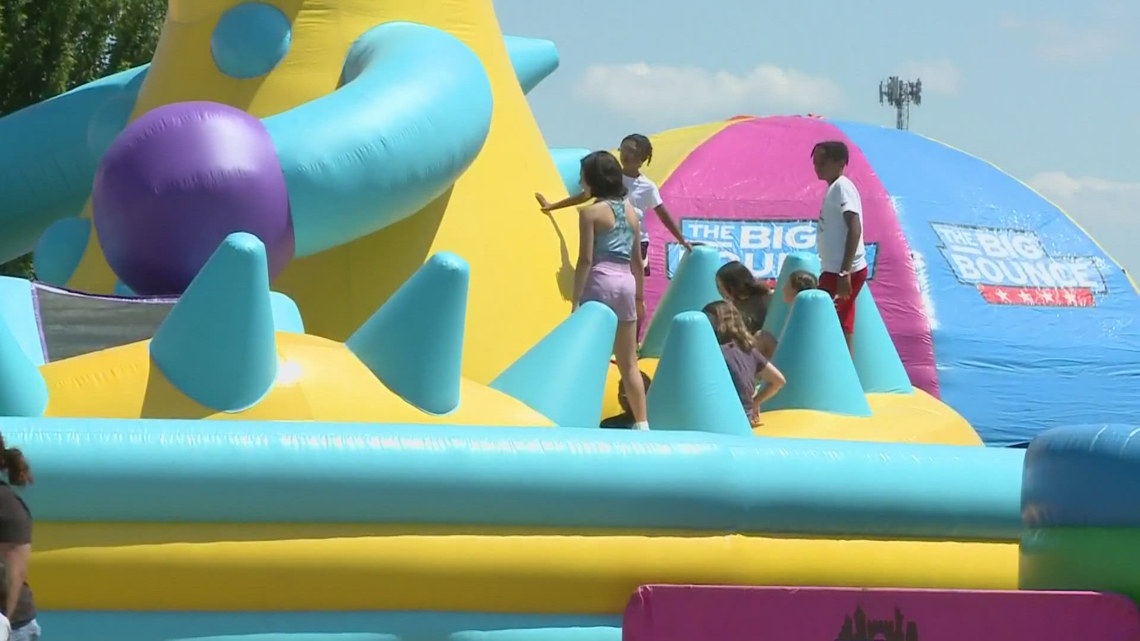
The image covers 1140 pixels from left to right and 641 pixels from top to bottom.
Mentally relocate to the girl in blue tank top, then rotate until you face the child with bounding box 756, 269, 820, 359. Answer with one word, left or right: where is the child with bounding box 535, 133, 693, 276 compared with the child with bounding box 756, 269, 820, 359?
left

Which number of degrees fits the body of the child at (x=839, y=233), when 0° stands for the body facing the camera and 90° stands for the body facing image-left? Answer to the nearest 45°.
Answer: approximately 90°

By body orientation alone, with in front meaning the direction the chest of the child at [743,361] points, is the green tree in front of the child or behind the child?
in front

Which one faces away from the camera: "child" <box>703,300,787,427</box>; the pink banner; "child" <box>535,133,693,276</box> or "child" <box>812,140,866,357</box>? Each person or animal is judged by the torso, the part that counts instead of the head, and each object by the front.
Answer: "child" <box>703,300,787,427</box>

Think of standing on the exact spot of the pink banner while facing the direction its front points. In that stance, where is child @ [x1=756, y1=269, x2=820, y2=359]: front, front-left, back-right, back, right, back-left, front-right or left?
back

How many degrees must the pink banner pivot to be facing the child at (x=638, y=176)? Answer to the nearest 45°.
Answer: approximately 180°

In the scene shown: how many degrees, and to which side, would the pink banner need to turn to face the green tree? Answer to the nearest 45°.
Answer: approximately 135° to its right

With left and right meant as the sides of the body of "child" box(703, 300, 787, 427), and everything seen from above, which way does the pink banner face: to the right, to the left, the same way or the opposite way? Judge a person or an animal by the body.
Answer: the opposite way

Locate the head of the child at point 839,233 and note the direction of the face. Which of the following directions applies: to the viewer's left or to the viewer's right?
to the viewer's left

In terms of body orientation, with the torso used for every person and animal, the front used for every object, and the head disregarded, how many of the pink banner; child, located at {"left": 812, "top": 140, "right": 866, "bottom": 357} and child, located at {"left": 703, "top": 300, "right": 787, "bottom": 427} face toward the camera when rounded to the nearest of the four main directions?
1

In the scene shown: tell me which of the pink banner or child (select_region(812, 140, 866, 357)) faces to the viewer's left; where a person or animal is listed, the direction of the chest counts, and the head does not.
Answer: the child

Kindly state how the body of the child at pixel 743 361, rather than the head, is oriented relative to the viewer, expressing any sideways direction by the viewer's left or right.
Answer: facing away from the viewer

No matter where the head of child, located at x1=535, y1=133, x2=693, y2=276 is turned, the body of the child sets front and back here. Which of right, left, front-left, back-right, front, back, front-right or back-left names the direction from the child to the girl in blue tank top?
front-left

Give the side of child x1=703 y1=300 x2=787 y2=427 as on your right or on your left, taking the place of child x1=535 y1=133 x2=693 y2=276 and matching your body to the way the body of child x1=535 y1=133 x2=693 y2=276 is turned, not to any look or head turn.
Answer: on your left

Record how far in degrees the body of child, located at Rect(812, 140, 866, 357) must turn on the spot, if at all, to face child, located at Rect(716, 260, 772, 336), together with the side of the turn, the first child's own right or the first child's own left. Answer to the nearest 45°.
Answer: approximately 45° to the first child's own left

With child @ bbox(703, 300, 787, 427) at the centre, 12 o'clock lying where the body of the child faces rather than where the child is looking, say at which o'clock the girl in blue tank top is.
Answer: The girl in blue tank top is roughly at 10 o'clock from the child.
